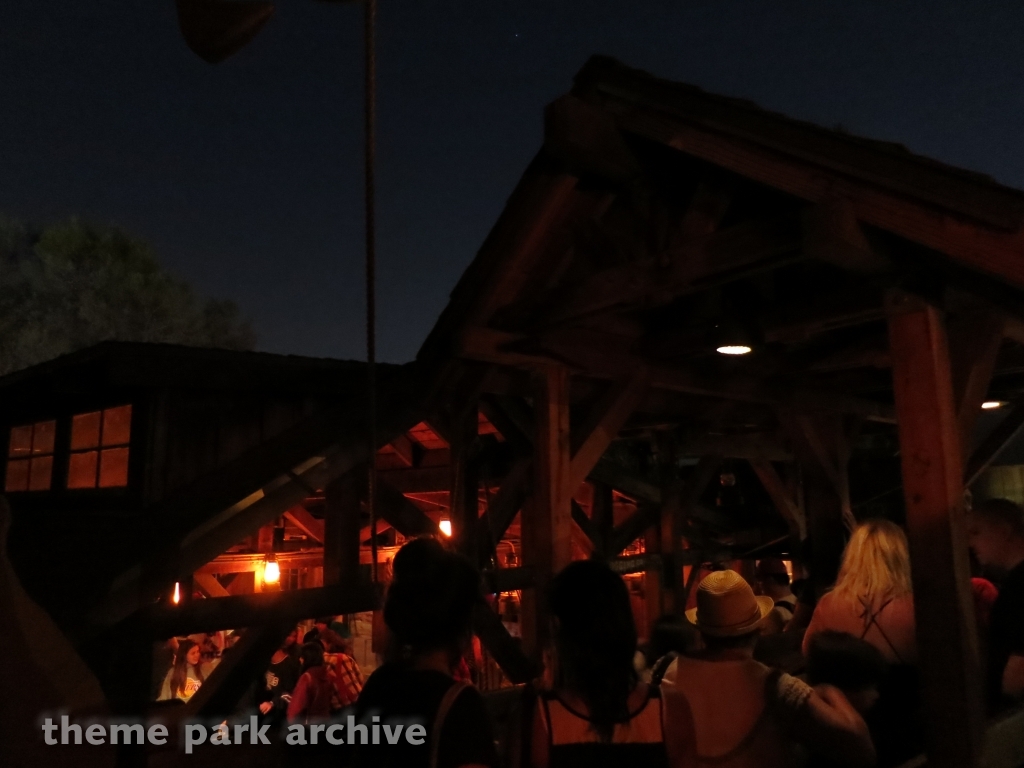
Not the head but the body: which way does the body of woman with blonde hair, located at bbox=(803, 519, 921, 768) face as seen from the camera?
away from the camera

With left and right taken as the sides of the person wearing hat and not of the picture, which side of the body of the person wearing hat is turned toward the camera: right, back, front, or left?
back

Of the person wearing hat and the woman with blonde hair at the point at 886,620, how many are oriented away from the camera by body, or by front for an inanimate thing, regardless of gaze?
2

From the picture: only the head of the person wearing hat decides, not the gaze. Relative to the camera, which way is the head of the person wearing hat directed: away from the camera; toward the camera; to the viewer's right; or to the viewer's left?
away from the camera

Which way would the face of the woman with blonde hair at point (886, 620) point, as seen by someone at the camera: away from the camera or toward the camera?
away from the camera

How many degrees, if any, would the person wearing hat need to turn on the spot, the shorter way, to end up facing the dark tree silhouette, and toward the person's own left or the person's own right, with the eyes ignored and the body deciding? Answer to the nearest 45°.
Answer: approximately 45° to the person's own left
